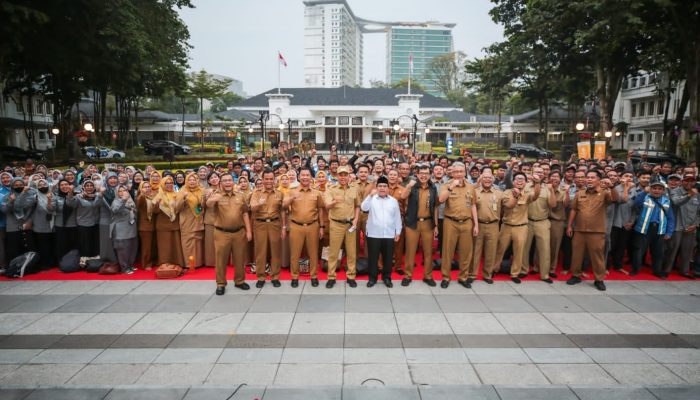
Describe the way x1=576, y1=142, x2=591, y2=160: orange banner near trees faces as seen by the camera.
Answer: facing the viewer

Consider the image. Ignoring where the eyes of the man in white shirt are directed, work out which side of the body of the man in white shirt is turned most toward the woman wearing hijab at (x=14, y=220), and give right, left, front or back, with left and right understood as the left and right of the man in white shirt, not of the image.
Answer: right

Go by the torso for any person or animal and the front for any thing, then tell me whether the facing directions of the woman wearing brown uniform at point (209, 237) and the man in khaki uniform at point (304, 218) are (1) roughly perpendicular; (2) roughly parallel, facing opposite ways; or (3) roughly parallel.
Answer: roughly parallel

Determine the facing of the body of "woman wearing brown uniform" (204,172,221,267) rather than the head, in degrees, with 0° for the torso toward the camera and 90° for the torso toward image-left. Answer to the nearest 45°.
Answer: approximately 0°

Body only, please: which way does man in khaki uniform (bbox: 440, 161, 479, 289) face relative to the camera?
toward the camera

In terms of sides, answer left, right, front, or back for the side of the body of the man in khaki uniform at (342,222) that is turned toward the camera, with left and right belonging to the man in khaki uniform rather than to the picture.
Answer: front

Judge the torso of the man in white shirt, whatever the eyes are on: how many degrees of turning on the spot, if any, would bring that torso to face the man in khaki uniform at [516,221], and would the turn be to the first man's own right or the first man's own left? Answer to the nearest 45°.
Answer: approximately 90° to the first man's own left

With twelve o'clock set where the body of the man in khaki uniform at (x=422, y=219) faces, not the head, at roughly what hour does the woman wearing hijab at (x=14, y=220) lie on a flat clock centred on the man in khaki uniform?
The woman wearing hijab is roughly at 3 o'clock from the man in khaki uniform.

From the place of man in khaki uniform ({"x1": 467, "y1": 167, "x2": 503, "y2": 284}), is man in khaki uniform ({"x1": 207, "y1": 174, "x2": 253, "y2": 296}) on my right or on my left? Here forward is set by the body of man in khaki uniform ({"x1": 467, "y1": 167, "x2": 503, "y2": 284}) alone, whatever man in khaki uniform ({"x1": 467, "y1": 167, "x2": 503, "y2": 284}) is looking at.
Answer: on my right

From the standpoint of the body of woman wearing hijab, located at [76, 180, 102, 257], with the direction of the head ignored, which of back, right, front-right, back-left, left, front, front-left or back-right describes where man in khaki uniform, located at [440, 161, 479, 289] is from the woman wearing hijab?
front-left

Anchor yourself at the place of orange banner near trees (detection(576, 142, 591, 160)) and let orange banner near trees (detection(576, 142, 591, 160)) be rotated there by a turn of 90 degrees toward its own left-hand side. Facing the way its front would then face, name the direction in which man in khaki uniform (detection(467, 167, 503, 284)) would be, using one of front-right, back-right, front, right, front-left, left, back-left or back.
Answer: right

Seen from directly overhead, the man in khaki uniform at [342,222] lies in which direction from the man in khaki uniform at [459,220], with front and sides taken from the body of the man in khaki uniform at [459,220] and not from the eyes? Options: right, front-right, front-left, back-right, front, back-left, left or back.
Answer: right

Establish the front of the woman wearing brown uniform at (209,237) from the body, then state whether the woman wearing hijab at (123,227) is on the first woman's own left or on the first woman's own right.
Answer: on the first woman's own right

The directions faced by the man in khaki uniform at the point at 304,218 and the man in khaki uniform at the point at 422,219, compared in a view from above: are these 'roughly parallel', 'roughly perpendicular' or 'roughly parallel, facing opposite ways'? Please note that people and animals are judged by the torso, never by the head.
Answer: roughly parallel

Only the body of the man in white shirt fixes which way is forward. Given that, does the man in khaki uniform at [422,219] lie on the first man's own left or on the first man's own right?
on the first man's own left

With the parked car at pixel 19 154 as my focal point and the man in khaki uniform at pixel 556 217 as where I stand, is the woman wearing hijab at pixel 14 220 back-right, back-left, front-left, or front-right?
front-left

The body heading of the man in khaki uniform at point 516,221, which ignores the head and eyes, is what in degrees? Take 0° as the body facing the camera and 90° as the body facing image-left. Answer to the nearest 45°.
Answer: approximately 0°
